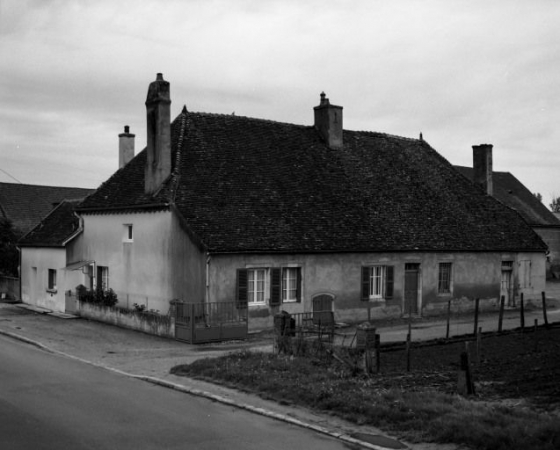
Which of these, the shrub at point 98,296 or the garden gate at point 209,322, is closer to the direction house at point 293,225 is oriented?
the garden gate

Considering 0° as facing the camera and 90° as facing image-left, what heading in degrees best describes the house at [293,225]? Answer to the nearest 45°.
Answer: approximately 315°

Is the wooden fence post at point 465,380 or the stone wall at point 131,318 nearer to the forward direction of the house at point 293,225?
the wooden fence post

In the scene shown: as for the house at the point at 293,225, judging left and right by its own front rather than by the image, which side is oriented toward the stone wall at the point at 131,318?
right

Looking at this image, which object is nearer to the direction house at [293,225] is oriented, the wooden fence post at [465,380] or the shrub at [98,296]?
the wooden fence post
